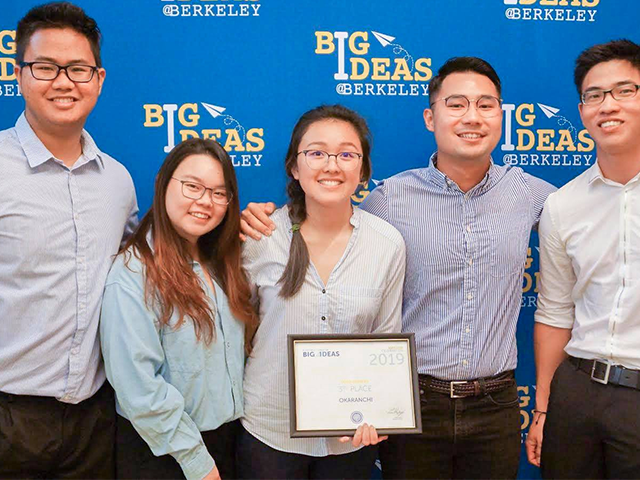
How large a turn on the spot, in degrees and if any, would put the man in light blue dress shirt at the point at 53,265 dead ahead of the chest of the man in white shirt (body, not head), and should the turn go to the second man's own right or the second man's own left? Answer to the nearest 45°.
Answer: approximately 45° to the second man's own right

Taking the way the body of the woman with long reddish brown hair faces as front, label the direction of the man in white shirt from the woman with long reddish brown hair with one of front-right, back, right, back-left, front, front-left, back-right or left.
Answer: front-left

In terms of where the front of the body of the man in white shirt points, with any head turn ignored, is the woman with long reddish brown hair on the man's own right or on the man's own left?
on the man's own right

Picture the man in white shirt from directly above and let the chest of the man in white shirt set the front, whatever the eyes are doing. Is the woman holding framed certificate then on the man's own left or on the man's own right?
on the man's own right

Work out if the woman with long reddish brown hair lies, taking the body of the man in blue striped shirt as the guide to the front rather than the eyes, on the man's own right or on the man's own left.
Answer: on the man's own right

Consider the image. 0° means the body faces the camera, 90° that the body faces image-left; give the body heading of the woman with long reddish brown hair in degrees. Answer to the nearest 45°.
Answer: approximately 315°

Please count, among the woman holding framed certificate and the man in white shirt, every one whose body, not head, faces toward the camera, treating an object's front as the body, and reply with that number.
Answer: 2
